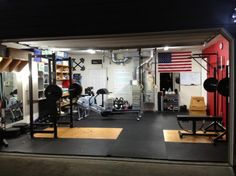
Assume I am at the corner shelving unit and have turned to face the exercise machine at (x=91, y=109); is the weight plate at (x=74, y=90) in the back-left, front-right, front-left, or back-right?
front-right

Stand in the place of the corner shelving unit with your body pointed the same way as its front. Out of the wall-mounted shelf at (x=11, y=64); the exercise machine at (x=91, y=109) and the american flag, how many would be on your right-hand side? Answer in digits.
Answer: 1

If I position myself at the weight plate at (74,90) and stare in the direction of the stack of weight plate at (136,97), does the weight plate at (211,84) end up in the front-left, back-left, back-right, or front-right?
front-right

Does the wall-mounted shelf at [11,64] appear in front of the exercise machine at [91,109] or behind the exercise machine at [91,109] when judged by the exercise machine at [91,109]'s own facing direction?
in front

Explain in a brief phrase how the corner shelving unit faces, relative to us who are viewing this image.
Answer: facing the viewer and to the right of the viewer

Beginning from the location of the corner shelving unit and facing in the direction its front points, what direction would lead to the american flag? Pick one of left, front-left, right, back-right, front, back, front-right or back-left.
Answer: front-left

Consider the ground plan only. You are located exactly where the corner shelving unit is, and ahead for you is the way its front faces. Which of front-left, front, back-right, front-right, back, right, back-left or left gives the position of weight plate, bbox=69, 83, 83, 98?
front

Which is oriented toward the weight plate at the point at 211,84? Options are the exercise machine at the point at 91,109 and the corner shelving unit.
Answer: the corner shelving unit

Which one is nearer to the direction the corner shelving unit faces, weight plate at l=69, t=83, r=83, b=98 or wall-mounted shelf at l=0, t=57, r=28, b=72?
the weight plate

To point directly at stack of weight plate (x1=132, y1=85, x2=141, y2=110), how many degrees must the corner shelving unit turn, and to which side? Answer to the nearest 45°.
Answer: approximately 45° to its left

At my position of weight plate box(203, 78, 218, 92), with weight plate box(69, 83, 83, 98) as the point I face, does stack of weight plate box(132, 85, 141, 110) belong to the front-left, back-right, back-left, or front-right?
front-right

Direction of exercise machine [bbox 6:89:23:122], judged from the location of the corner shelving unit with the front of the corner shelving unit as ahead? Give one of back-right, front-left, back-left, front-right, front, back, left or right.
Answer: right

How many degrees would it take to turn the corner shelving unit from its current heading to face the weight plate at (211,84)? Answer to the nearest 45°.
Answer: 0° — it already faces it

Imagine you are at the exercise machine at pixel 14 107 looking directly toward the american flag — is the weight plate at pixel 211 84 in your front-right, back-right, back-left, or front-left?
front-right

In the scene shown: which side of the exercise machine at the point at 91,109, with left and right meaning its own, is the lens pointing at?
left
